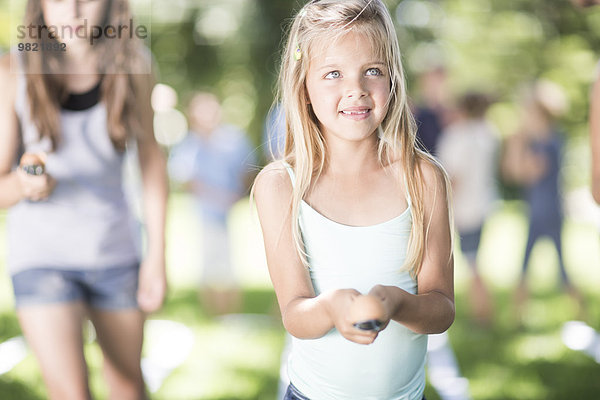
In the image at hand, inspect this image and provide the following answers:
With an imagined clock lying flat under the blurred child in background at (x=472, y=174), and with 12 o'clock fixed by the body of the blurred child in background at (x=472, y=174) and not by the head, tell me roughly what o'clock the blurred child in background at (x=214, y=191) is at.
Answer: the blurred child in background at (x=214, y=191) is roughly at 9 o'clock from the blurred child in background at (x=472, y=174).

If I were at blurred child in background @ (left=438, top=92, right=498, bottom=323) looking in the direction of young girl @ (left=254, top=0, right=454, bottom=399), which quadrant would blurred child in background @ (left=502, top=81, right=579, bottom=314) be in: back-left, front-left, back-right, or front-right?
back-left

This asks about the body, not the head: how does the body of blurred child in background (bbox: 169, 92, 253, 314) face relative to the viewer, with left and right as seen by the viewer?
facing the viewer

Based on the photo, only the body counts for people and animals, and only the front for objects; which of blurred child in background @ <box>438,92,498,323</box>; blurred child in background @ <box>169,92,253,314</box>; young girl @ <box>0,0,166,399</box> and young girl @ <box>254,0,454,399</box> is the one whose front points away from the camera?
blurred child in background @ <box>438,92,498,323</box>

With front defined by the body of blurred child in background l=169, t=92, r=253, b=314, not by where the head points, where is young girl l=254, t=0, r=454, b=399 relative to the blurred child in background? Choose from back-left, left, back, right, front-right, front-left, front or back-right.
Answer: front

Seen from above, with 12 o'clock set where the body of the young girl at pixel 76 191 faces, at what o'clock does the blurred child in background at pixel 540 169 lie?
The blurred child in background is roughly at 8 o'clock from the young girl.

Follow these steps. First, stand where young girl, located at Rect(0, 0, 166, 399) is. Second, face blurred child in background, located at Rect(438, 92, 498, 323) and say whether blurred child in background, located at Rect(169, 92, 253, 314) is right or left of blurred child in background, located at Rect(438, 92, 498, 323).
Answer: left

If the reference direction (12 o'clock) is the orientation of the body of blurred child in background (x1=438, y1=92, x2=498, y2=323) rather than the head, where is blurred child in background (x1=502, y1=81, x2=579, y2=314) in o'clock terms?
blurred child in background (x1=502, y1=81, x2=579, y2=314) is roughly at 2 o'clock from blurred child in background (x1=438, y1=92, x2=498, y2=323).

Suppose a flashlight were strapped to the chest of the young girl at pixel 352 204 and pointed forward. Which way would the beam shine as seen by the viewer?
toward the camera

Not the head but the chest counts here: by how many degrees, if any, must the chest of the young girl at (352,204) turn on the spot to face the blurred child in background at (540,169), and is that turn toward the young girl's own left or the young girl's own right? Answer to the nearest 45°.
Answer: approximately 180°

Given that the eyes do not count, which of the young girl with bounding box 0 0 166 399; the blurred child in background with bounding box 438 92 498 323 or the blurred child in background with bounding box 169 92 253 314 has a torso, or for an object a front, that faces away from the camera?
the blurred child in background with bounding box 438 92 498 323
